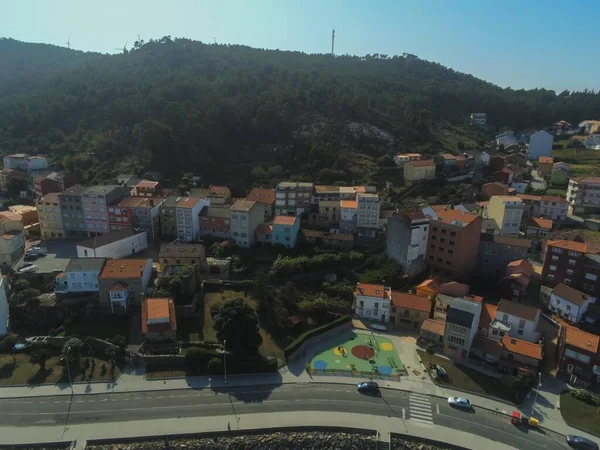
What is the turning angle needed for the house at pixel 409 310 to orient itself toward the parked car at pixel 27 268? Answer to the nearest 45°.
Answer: approximately 90° to its right

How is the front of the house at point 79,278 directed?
toward the camera

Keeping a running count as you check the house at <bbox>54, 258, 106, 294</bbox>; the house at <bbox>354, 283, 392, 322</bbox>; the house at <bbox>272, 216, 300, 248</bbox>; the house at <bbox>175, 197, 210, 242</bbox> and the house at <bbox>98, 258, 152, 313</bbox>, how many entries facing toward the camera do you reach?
5

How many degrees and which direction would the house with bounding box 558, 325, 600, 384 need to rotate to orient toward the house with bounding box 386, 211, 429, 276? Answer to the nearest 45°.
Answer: approximately 90° to its right

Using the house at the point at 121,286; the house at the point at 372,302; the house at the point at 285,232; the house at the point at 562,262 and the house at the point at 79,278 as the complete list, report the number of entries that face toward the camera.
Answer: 5

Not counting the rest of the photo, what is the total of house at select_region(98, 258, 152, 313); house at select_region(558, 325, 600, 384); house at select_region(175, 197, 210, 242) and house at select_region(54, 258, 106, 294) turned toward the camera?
4

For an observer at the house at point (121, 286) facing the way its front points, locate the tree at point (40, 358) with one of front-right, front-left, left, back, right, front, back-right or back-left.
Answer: front-right

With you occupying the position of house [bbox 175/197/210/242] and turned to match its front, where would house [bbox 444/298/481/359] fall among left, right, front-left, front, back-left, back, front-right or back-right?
front-left

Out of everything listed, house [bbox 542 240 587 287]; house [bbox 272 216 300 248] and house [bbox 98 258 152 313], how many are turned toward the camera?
3

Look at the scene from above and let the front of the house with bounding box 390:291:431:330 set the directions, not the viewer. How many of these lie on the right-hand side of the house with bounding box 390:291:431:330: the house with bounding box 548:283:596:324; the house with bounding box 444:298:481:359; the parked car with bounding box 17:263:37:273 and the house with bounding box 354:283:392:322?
2

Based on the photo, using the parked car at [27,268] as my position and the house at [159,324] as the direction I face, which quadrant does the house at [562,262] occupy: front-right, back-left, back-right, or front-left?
front-left

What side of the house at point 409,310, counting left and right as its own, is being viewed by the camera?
front

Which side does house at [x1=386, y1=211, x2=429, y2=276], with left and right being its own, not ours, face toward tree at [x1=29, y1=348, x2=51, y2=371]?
right

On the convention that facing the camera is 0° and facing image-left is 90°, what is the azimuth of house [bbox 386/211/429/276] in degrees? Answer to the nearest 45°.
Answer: approximately 315°

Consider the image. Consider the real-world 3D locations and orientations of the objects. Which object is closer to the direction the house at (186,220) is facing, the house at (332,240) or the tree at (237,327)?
the tree

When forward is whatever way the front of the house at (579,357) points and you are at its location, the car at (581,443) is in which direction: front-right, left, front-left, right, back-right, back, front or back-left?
front

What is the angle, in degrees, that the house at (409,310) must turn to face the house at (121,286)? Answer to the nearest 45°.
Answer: approximately 90° to its right
